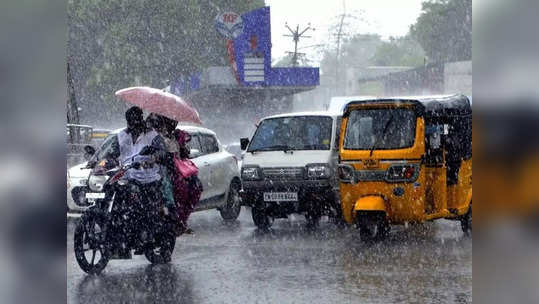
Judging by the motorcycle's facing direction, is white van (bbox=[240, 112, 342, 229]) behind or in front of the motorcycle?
behind

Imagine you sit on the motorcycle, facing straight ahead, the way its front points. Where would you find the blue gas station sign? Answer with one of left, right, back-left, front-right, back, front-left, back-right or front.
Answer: back-right

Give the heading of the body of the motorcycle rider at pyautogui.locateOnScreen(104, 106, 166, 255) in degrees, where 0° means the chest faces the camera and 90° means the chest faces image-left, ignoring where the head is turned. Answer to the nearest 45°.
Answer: approximately 45°

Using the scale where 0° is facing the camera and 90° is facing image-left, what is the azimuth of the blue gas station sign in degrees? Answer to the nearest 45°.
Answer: approximately 0°

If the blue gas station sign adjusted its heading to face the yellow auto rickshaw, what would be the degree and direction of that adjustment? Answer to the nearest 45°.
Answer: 0° — it already faces it

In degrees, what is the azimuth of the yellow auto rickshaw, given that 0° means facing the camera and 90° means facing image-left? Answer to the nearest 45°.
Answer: approximately 45°

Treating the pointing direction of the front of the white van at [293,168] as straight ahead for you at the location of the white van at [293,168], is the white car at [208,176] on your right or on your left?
on your right

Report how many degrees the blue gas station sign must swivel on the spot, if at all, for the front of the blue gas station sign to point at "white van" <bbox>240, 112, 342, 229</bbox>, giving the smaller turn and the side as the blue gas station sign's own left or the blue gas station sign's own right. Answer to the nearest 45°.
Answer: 0° — it already faces it

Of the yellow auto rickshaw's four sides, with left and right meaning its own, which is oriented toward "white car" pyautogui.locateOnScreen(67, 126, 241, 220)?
right

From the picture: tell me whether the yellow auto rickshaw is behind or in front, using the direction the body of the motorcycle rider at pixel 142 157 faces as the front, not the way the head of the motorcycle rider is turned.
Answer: behind

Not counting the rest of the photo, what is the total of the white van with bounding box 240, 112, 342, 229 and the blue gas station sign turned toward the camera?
2
